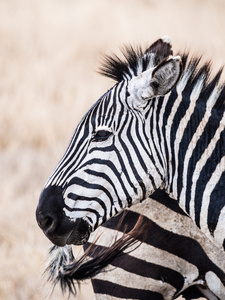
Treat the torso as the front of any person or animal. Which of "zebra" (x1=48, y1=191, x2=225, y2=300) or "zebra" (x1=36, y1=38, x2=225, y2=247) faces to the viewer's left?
"zebra" (x1=36, y1=38, x2=225, y2=247)

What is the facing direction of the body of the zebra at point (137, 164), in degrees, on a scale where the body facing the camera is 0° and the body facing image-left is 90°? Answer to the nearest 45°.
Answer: approximately 90°

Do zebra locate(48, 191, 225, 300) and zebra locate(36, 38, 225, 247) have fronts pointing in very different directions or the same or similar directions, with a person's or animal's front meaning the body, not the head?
very different directions

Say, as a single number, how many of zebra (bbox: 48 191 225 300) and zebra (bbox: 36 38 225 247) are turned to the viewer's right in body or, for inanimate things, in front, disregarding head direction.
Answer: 1

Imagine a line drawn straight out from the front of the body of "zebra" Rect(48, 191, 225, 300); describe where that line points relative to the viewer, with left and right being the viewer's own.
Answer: facing to the right of the viewer
